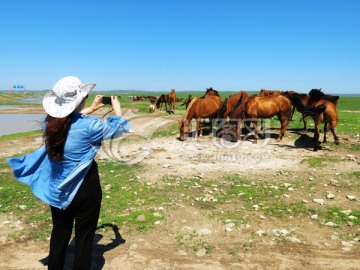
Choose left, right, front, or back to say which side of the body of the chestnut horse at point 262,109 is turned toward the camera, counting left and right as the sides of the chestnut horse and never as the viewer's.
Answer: left

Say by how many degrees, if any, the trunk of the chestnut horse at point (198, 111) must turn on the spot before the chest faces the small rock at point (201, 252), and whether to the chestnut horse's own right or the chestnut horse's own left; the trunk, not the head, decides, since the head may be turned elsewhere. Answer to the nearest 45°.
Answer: approximately 90° to the chestnut horse's own left

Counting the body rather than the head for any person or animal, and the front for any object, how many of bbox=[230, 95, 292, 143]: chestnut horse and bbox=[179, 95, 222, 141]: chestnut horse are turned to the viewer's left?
2

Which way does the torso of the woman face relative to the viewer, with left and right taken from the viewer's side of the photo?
facing away from the viewer and to the right of the viewer

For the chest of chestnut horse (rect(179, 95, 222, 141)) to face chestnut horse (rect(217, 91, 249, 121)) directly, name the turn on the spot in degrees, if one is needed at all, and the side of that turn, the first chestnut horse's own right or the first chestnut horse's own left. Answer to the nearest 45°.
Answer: approximately 180°

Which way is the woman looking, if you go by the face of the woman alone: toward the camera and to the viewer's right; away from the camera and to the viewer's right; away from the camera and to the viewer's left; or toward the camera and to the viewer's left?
away from the camera and to the viewer's right

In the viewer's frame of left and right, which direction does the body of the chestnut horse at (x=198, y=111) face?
facing to the left of the viewer

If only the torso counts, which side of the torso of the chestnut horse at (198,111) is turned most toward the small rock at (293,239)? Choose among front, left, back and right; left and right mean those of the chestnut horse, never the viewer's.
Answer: left

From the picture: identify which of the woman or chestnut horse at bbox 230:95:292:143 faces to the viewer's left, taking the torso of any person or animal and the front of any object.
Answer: the chestnut horse

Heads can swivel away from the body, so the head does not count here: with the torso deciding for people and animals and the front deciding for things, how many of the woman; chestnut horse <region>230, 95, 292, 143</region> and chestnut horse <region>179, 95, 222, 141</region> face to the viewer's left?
2

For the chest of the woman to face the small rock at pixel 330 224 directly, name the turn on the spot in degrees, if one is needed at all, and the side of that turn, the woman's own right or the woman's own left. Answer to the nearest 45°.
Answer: approximately 45° to the woman's own right

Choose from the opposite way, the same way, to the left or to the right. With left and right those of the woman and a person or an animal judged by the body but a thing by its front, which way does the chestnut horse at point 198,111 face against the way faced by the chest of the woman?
to the left
